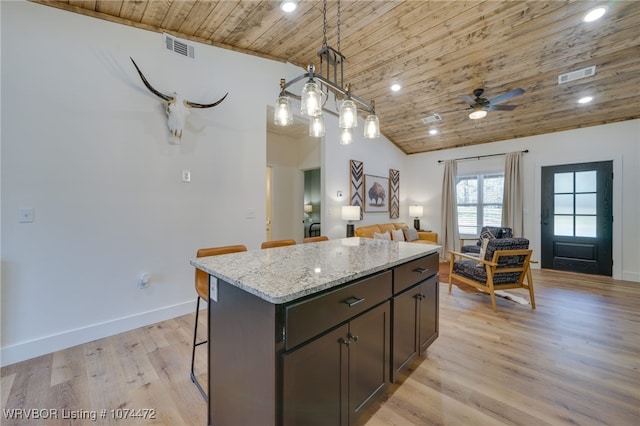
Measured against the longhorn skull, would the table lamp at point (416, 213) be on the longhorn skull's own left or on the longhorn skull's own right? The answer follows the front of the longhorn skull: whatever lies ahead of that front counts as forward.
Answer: on the longhorn skull's own left

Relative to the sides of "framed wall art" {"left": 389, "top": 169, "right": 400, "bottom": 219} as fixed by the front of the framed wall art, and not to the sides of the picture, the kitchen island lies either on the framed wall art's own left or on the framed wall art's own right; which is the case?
on the framed wall art's own right

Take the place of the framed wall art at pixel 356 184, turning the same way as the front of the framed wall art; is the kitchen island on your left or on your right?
on your right
